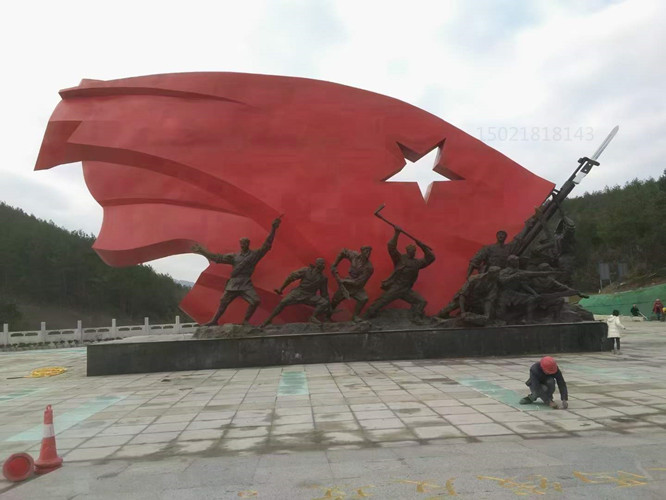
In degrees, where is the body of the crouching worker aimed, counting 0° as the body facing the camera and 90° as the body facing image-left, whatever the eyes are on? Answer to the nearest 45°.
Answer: approximately 315°
